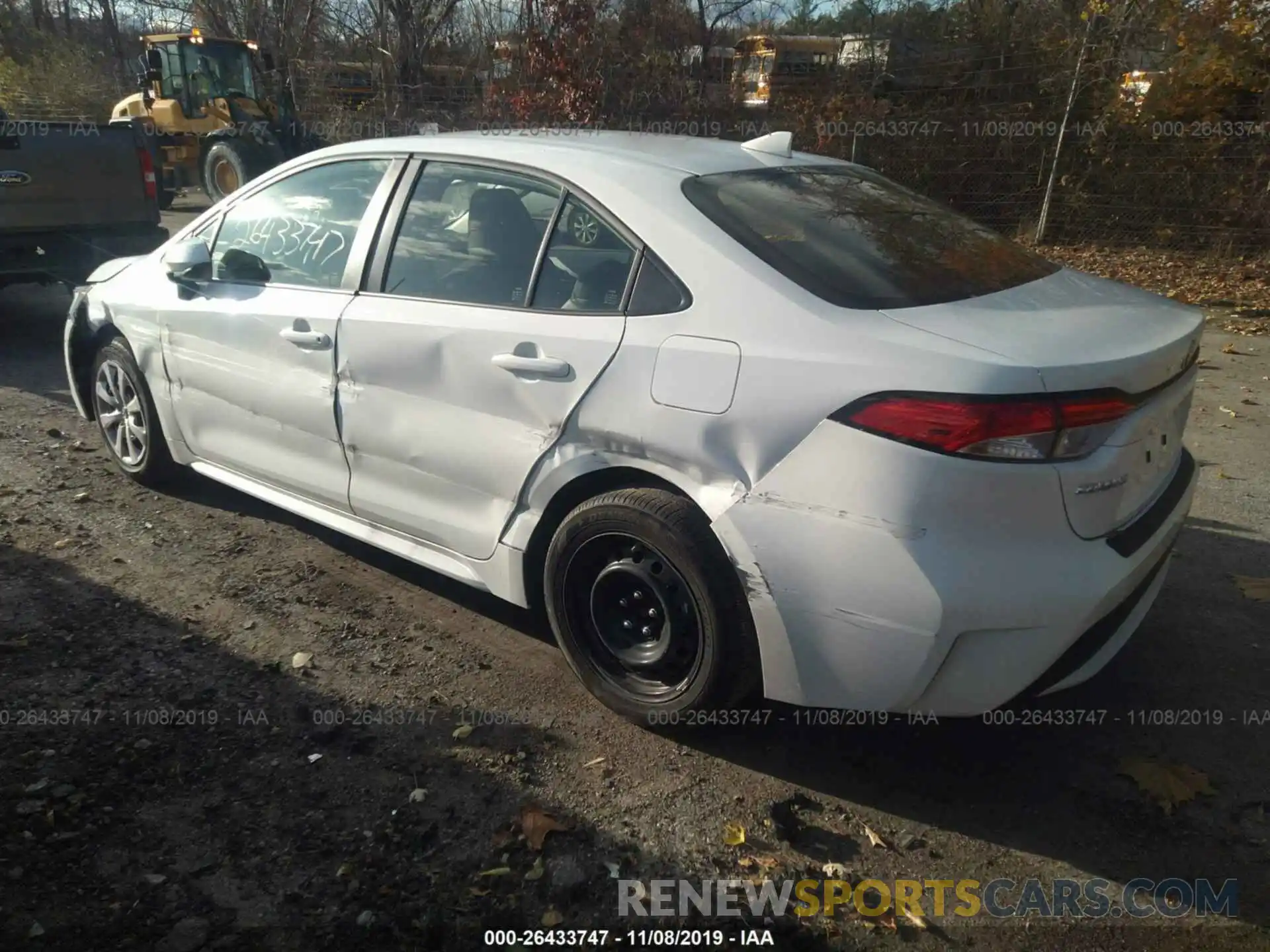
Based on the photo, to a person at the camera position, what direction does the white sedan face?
facing away from the viewer and to the left of the viewer

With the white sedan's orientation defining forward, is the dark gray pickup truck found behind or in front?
in front

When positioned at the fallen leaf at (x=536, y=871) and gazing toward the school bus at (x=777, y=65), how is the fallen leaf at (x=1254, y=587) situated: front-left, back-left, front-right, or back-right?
front-right

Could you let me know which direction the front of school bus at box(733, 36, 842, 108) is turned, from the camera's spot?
facing the viewer and to the left of the viewer

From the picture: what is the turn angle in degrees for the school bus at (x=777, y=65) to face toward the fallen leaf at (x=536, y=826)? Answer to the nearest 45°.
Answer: approximately 45° to its left

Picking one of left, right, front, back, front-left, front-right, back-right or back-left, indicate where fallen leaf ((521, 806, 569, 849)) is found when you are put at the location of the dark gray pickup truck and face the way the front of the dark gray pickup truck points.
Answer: back

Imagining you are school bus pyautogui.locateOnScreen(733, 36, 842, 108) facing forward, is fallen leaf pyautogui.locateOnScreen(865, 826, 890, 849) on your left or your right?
on your left

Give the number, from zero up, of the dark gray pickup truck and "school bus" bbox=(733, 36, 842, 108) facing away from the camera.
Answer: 1

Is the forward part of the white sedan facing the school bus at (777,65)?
no

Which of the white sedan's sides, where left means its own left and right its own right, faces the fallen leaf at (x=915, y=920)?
back

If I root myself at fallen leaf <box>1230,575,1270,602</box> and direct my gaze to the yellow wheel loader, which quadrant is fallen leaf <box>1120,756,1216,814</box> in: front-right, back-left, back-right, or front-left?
back-left

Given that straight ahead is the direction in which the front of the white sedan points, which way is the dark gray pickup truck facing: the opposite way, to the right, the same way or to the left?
the same way

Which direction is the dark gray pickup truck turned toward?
away from the camera

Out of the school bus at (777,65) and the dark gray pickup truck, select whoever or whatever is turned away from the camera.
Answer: the dark gray pickup truck
